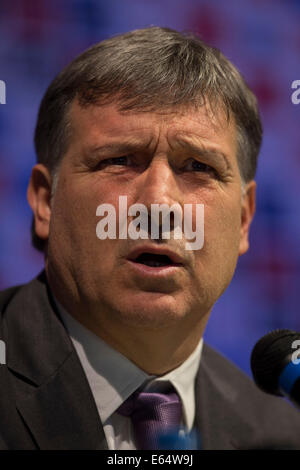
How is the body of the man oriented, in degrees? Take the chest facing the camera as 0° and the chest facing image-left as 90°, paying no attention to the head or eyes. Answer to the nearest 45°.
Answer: approximately 315°
